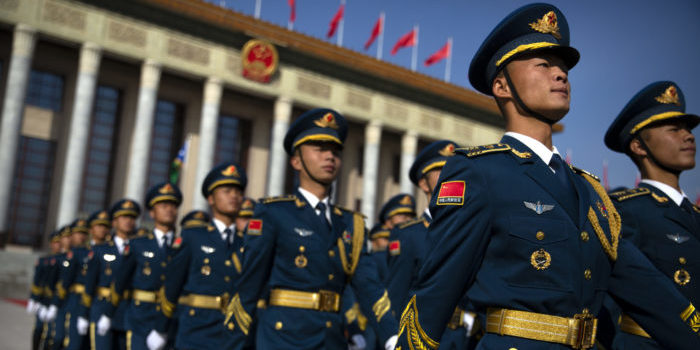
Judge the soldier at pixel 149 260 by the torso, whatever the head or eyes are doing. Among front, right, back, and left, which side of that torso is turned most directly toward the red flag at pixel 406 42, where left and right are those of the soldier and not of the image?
left

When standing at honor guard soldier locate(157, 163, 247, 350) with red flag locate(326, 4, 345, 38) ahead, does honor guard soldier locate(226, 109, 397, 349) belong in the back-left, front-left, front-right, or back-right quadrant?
back-right

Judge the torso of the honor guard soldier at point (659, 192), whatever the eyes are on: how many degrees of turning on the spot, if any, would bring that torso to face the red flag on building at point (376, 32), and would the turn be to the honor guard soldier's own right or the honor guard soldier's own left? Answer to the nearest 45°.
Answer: approximately 180°

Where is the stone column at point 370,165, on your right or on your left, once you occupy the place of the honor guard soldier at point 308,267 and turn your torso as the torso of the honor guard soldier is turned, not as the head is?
on your left

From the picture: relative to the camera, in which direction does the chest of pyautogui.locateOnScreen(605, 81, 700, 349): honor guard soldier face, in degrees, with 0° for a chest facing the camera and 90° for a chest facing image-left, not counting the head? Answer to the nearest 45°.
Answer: approximately 315°

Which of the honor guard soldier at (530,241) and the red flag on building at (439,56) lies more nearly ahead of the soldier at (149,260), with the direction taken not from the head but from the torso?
the honor guard soldier

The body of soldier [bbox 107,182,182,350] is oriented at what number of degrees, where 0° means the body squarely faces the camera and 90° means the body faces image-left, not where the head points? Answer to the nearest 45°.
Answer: approximately 315°

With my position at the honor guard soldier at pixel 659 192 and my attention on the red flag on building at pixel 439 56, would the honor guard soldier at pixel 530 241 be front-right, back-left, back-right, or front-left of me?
back-left

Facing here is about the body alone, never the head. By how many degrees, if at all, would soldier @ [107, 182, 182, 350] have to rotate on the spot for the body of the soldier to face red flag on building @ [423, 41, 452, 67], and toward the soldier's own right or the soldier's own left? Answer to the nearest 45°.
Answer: approximately 90° to the soldier's own left
